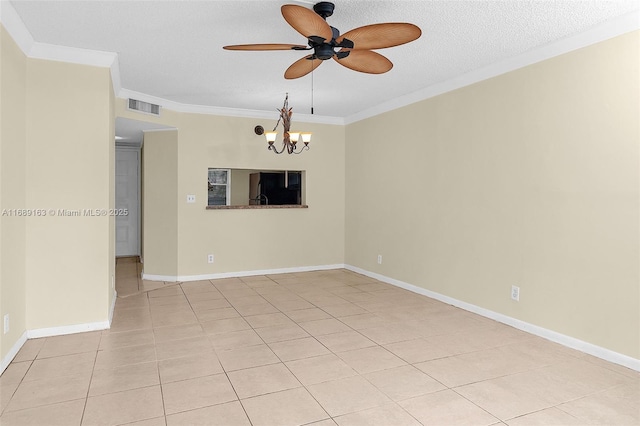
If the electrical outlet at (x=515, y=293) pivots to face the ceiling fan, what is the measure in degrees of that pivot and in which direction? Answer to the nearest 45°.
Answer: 0° — it already faces it

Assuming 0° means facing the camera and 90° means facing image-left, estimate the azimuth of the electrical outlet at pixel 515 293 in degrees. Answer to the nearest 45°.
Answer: approximately 45°

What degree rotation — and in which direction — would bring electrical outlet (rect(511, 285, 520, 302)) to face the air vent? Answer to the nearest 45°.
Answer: approximately 45° to its right
